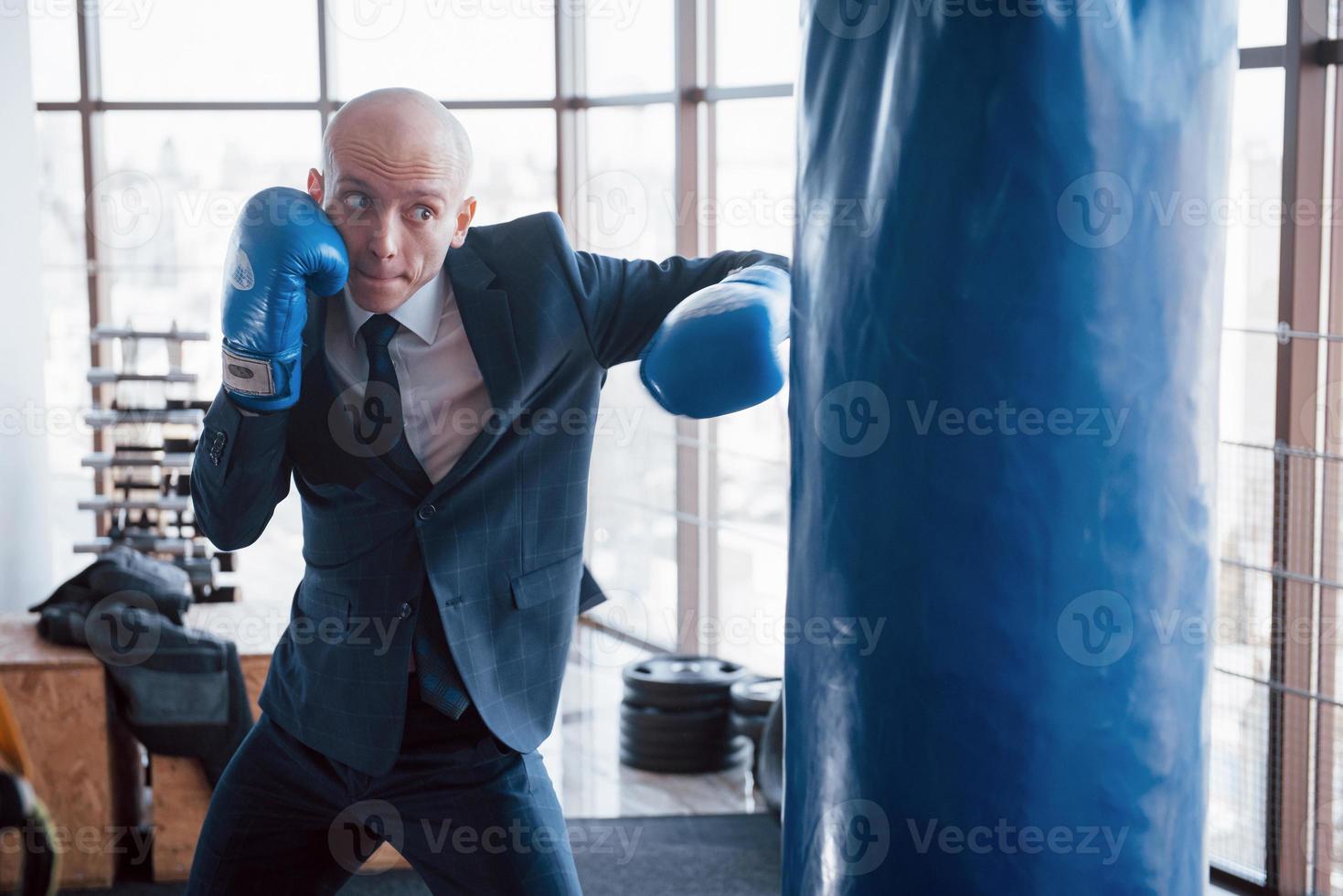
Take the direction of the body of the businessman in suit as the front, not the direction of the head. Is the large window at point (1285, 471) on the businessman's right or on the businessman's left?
on the businessman's left

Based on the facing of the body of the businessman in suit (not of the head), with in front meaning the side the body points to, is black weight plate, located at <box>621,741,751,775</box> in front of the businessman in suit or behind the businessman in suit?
behind

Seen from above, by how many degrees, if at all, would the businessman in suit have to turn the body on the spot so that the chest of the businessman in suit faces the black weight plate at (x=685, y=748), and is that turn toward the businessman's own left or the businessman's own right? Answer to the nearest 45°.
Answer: approximately 180°

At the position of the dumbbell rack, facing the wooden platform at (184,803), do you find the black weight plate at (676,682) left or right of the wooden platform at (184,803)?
left

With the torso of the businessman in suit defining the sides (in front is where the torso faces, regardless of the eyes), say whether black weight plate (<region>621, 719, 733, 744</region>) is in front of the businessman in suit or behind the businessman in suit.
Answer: behind

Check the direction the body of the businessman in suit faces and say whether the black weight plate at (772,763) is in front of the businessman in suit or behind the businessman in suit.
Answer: behind

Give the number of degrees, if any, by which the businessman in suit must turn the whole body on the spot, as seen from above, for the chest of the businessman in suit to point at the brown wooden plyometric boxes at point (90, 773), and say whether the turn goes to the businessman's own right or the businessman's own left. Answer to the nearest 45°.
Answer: approximately 135° to the businessman's own right

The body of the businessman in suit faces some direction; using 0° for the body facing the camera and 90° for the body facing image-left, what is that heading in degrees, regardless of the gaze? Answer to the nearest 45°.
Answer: approximately 0°

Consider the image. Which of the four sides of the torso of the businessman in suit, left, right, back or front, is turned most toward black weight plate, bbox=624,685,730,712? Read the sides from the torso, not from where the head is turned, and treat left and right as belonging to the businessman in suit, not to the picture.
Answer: back

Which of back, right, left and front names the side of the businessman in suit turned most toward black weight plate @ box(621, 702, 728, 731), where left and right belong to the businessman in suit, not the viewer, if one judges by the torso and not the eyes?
back

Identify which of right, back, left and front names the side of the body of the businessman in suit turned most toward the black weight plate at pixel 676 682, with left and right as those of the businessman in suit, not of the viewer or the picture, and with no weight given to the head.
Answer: back
